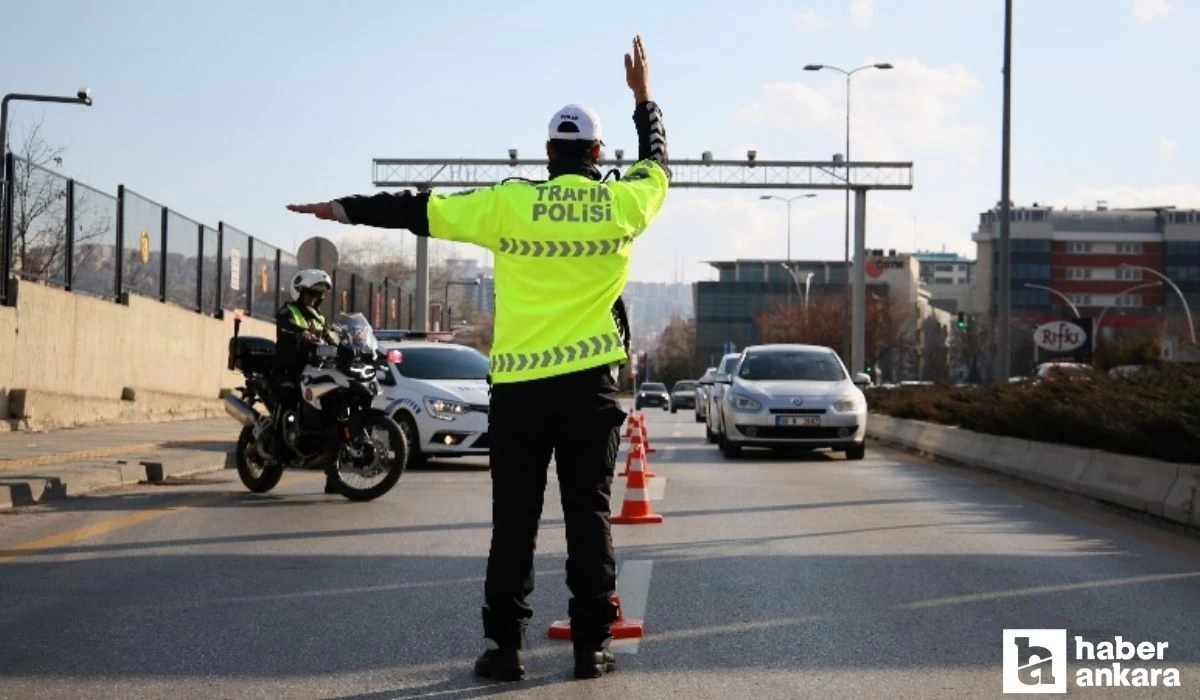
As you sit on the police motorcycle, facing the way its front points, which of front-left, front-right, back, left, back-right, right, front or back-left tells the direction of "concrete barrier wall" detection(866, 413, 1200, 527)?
front-left

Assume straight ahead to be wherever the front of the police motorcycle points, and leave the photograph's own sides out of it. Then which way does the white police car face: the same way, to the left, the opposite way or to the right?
the same way

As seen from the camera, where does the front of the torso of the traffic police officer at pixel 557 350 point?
away from the camera

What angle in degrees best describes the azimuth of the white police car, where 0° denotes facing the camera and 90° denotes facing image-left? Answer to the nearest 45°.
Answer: approximately 315°

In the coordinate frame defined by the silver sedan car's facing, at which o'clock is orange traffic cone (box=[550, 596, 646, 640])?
The orange traffic cone is roughly at 12 o'clock from the silver sedan car.

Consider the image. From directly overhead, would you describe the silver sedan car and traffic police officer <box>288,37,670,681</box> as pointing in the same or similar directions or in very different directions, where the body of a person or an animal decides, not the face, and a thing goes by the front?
very different directions

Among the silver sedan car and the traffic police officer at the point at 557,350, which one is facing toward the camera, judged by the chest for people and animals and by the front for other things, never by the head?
the silver sedan car

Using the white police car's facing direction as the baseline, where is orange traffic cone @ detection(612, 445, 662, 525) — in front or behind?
in front

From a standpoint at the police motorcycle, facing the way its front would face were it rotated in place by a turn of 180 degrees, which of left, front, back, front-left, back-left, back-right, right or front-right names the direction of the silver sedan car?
right

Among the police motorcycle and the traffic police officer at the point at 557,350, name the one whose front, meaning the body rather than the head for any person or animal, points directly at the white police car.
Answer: the traffic police officer

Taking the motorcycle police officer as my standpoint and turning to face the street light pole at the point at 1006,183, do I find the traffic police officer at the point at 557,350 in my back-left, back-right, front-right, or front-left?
back-right

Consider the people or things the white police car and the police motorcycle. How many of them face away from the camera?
0

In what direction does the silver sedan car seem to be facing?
toward the camera

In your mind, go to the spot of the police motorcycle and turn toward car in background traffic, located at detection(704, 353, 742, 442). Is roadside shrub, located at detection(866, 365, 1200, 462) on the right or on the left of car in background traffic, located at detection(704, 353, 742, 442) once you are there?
right

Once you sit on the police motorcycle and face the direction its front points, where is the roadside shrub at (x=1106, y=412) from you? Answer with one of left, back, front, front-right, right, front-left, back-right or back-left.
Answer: front-left

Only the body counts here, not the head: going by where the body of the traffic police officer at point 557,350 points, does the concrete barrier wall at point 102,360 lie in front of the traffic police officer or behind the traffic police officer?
in front

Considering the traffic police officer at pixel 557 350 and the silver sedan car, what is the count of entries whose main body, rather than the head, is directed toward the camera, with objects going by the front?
1
